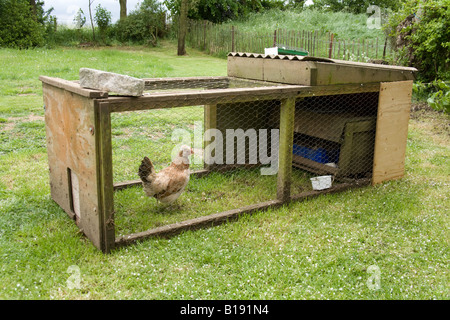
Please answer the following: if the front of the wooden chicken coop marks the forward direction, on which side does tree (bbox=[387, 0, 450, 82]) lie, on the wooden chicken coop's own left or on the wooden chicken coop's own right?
on the wooden chicken coop's own left

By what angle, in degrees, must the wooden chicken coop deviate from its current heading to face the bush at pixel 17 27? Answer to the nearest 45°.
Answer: approximately 180°

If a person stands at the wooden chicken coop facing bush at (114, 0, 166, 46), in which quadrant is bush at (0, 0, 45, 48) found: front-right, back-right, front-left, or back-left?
front-left

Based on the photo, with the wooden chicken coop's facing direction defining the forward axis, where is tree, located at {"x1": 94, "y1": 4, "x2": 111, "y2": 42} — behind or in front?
behind

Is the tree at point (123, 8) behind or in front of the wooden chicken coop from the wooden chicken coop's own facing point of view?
behind
